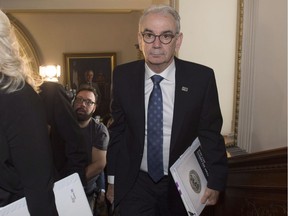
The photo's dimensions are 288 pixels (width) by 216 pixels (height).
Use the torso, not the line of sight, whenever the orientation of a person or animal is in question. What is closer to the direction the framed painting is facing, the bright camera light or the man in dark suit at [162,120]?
the man in dark suit

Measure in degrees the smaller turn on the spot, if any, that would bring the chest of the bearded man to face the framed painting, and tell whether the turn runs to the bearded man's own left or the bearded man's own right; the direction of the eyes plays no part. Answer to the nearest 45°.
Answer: approximately 135° to the bearded man's own right

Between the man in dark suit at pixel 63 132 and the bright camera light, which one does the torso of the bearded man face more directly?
the man in dark suit

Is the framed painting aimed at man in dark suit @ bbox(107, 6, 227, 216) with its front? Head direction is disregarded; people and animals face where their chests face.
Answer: yes

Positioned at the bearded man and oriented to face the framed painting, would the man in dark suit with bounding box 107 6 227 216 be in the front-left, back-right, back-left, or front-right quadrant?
back-right

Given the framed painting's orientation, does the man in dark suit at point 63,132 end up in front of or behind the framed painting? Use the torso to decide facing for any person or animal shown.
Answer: in front

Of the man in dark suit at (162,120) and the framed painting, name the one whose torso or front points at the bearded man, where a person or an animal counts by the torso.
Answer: the framed painting

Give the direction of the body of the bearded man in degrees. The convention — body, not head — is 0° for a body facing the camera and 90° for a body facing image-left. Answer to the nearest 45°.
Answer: approximately 45°

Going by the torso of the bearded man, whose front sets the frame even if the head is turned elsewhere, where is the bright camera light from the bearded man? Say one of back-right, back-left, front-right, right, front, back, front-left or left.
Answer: back-right

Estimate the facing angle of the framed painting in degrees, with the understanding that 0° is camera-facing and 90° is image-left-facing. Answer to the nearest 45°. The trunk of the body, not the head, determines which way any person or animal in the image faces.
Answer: approximately 0°

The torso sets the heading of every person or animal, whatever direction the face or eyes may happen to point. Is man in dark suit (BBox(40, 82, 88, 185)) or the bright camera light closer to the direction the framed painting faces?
the man in dark suit

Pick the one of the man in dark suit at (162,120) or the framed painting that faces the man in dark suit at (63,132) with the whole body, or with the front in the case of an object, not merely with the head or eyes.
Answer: the framed painting

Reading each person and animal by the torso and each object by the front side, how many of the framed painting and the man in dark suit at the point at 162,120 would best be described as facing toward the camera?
2
